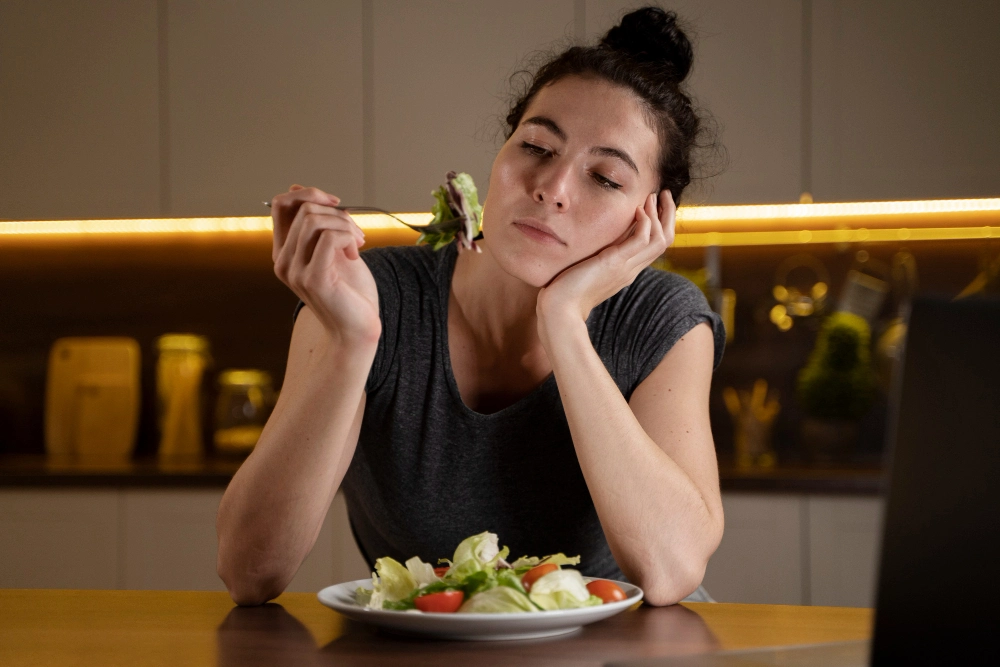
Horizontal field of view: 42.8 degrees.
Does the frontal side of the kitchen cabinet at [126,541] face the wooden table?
yes

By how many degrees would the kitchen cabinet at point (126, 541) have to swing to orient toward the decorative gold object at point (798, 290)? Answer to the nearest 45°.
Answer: approximately 90° to its left

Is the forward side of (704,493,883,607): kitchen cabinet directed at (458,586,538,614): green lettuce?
yes

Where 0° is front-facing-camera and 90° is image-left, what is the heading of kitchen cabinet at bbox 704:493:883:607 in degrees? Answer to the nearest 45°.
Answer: approximately 0°

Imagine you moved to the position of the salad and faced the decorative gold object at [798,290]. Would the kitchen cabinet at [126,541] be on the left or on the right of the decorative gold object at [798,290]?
left

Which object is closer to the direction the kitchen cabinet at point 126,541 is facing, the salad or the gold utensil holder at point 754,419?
the salad

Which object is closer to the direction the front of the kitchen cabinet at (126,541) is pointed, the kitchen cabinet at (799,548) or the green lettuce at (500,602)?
the green lettuce

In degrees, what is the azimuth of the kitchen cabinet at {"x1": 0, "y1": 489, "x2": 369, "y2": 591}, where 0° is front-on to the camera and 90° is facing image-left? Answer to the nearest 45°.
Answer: approximately 0°

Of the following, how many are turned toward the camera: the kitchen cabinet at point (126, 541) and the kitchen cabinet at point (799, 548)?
2

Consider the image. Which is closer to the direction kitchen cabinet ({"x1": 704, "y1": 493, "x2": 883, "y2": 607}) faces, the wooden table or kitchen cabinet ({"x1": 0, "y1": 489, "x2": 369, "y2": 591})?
the wooden table
